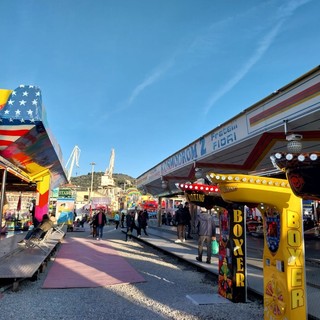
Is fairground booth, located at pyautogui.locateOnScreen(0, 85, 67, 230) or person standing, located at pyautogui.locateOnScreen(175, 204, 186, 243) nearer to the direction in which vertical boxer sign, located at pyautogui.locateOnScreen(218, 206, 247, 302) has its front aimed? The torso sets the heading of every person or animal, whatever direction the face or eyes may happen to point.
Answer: the fairground booth

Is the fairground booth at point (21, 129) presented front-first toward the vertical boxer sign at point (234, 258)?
yes

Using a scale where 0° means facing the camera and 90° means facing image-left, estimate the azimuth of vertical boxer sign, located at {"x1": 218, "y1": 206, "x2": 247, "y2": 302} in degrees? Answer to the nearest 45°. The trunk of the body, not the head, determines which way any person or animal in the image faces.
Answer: approximately 45°

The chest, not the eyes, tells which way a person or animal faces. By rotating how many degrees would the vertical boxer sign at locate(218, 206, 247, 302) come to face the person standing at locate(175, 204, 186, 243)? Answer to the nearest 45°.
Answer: approximately 135° to its right

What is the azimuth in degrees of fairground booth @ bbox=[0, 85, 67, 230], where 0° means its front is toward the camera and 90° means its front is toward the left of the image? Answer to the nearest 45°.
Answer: approximately 315°

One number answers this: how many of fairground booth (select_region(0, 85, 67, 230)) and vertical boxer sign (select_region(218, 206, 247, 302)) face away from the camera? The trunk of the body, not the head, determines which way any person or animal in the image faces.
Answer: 0

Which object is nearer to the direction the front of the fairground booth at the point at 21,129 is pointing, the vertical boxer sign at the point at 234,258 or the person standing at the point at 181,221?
the vertical boxer sign

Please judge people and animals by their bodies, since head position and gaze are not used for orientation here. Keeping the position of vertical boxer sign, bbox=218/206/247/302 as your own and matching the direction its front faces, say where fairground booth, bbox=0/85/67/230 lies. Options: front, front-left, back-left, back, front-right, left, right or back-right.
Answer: front-right

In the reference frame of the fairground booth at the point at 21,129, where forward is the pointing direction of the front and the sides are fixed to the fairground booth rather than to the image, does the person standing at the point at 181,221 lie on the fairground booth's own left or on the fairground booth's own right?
on the fairground booth's own left
